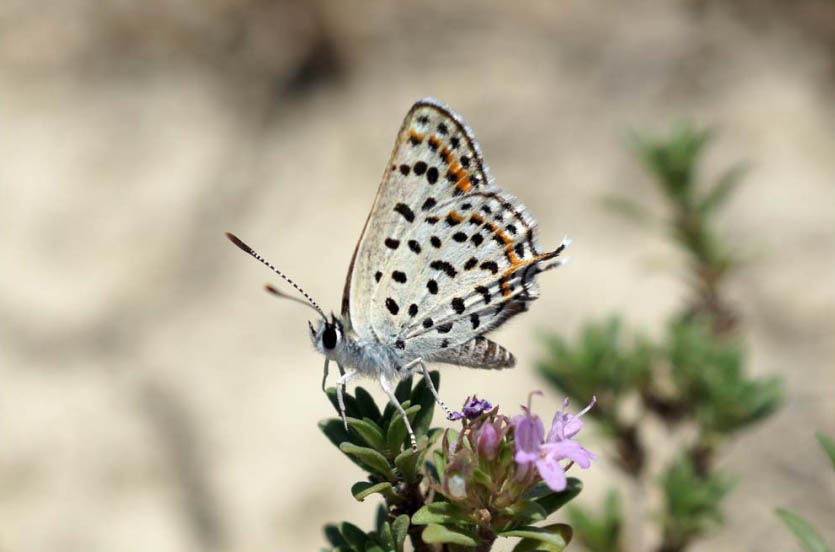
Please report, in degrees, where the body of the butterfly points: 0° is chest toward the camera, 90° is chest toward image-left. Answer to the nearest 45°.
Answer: approximately 90°

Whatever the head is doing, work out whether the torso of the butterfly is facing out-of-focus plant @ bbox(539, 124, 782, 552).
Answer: no
